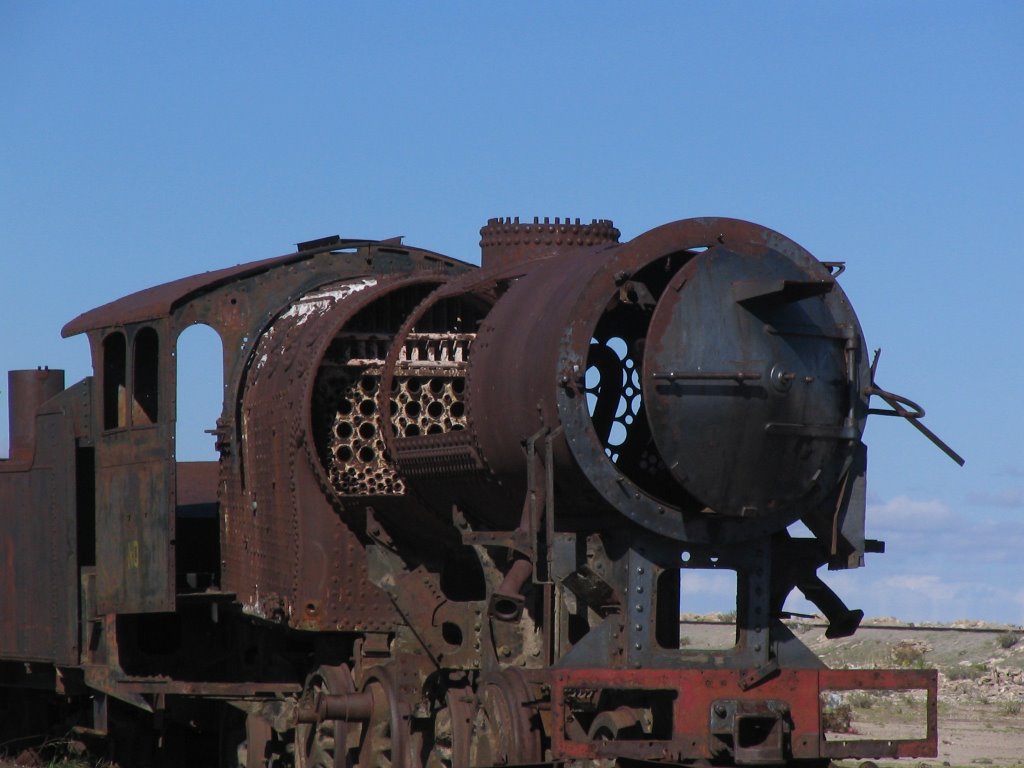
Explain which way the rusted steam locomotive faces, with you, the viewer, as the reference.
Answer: facing the viewer and to the right of the viewer
